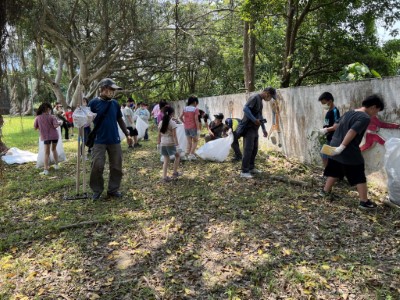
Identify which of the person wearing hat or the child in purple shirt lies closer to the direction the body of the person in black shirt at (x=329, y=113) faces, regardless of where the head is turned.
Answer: the child in purple shirt

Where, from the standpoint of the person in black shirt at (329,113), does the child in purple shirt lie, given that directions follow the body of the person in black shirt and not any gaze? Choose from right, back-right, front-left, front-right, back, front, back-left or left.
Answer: front-right

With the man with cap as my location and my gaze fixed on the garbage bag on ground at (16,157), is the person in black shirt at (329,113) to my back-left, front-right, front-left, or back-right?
back-right

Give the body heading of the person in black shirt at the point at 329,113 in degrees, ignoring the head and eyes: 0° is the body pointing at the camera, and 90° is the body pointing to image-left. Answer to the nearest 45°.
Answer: approximately 45°

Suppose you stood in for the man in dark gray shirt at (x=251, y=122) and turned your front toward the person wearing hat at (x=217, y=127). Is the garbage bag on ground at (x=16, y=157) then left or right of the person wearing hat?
left

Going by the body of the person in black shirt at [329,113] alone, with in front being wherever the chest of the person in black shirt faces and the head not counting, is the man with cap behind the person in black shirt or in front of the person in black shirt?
in front

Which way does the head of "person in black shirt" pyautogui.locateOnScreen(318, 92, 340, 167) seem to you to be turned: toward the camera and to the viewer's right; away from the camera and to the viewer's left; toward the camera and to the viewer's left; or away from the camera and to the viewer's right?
toward the camera and to the viewer's left
